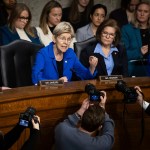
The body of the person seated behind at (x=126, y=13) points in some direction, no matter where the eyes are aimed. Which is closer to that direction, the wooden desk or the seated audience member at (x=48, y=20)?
the wooden desk

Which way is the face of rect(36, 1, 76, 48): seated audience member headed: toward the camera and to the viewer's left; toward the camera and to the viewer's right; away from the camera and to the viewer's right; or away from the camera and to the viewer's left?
toward the camera and to the viewer's right

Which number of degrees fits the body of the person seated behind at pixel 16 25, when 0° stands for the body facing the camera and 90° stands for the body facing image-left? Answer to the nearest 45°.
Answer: approximately 315°

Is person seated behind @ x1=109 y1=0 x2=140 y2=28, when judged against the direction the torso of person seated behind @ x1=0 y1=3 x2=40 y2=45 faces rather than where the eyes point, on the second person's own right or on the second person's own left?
on the second person's own left

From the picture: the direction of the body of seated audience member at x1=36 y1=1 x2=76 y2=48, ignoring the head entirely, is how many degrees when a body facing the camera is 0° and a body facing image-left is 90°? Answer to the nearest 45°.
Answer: approximately 315°

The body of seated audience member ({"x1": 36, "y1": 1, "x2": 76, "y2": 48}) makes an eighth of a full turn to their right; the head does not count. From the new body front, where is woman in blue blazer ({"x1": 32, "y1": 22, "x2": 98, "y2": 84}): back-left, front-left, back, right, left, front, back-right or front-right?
front

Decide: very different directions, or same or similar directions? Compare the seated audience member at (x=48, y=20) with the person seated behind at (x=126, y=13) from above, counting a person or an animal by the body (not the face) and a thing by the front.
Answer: same or similar directions

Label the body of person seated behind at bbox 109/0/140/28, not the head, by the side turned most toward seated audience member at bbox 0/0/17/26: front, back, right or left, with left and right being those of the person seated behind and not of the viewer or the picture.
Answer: right

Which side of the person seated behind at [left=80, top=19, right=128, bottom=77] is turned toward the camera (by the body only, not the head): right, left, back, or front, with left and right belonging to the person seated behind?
front

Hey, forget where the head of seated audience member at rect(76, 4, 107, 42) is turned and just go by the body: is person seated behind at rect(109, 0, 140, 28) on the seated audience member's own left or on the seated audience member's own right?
on the seated audience member's own left

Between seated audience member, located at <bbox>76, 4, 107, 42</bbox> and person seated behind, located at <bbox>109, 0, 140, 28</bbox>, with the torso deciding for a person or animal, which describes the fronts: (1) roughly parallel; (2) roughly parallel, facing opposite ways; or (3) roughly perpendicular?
roughly parallel

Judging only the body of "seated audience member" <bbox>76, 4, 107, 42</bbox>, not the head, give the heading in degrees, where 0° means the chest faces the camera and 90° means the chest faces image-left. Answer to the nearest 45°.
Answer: approximately 315°

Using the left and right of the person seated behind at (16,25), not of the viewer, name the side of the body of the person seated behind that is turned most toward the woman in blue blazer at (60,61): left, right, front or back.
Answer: front

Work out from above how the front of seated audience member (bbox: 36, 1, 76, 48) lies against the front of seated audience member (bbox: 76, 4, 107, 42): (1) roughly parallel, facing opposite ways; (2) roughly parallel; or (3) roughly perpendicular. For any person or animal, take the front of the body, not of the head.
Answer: roughly parallel

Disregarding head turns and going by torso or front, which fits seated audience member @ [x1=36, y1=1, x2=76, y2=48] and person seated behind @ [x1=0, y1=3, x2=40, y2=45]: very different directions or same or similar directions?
same or similar directions

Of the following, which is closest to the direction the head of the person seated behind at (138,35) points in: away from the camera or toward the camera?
toward the camera
